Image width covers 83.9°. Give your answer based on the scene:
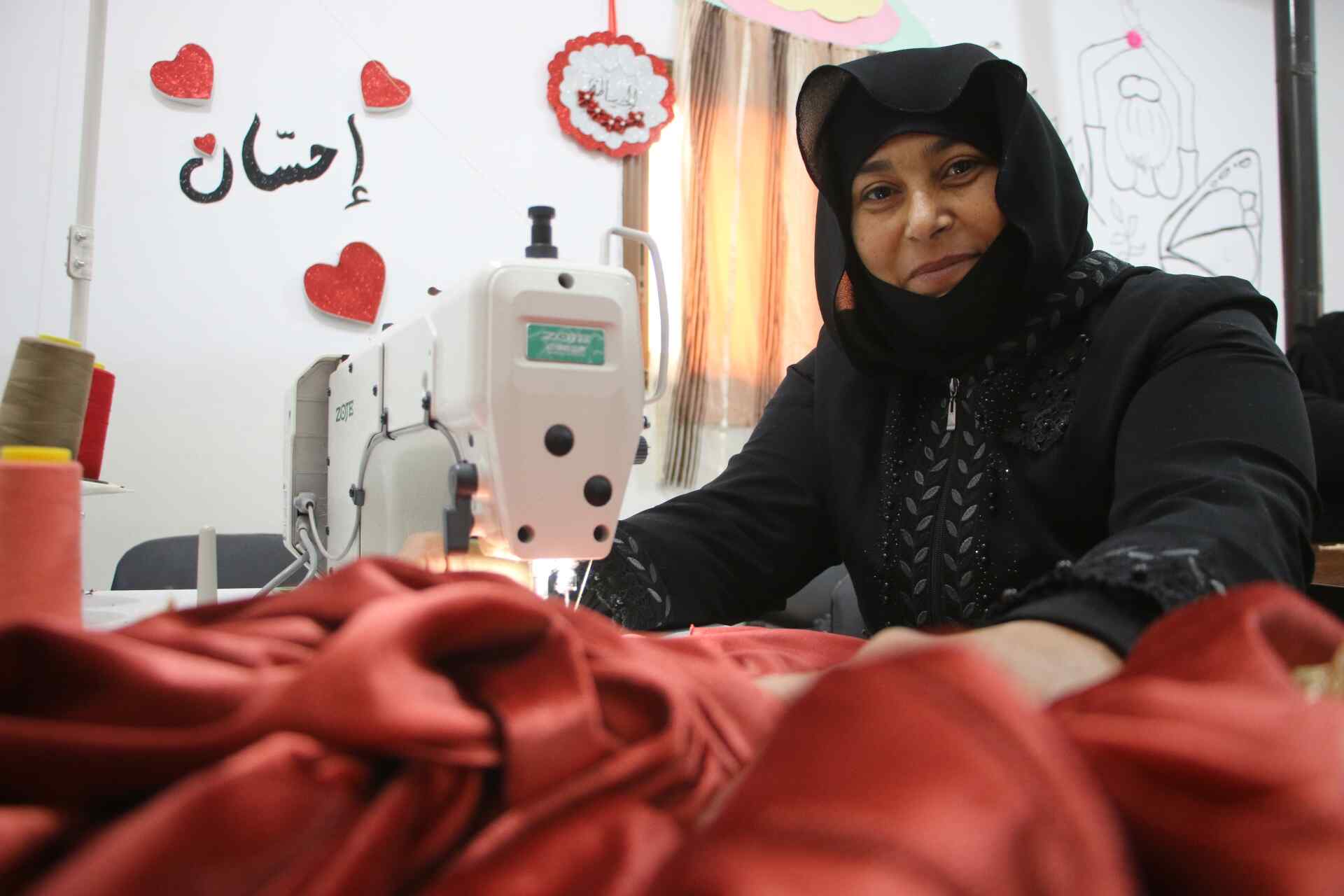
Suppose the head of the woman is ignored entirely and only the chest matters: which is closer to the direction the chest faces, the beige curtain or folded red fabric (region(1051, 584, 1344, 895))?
the folded red fabric

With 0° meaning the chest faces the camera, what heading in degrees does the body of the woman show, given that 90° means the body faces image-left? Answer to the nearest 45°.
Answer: approximately 45°

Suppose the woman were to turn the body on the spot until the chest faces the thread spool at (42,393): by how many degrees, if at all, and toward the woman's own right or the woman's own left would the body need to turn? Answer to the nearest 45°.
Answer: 0° — they already face it

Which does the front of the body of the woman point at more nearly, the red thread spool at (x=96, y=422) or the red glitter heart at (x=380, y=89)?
the red thread spool

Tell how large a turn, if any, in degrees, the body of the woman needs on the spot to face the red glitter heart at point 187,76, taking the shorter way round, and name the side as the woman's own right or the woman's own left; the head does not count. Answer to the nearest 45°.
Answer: approximately 45° to the woman's own right

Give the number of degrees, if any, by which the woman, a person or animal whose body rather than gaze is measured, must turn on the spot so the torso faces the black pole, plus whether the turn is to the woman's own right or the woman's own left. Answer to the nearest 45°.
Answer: approximately 180°
